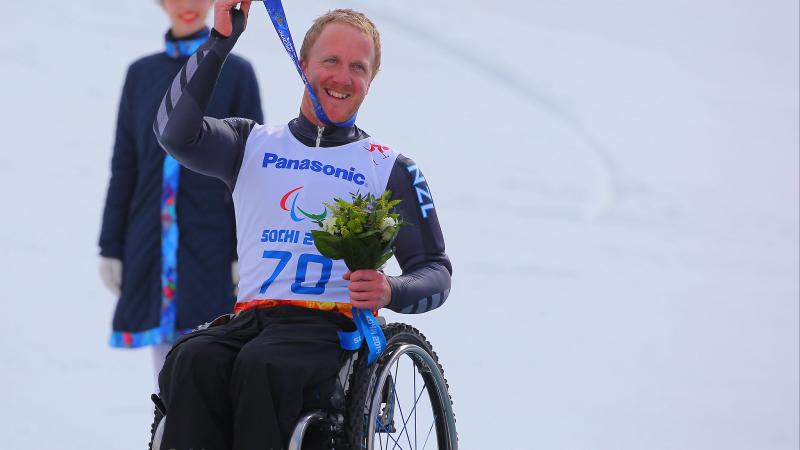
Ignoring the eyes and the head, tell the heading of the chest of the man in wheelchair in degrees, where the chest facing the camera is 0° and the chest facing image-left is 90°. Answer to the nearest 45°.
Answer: approximately 45°

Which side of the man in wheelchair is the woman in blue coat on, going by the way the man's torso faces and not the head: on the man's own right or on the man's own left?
on the man's own right

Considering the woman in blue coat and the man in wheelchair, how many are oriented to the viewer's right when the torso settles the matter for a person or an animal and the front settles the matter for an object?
0

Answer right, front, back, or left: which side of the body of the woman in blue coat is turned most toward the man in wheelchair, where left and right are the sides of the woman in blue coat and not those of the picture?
front

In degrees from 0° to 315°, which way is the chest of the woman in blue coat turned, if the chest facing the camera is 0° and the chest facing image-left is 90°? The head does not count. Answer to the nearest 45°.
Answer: approximately 0°
